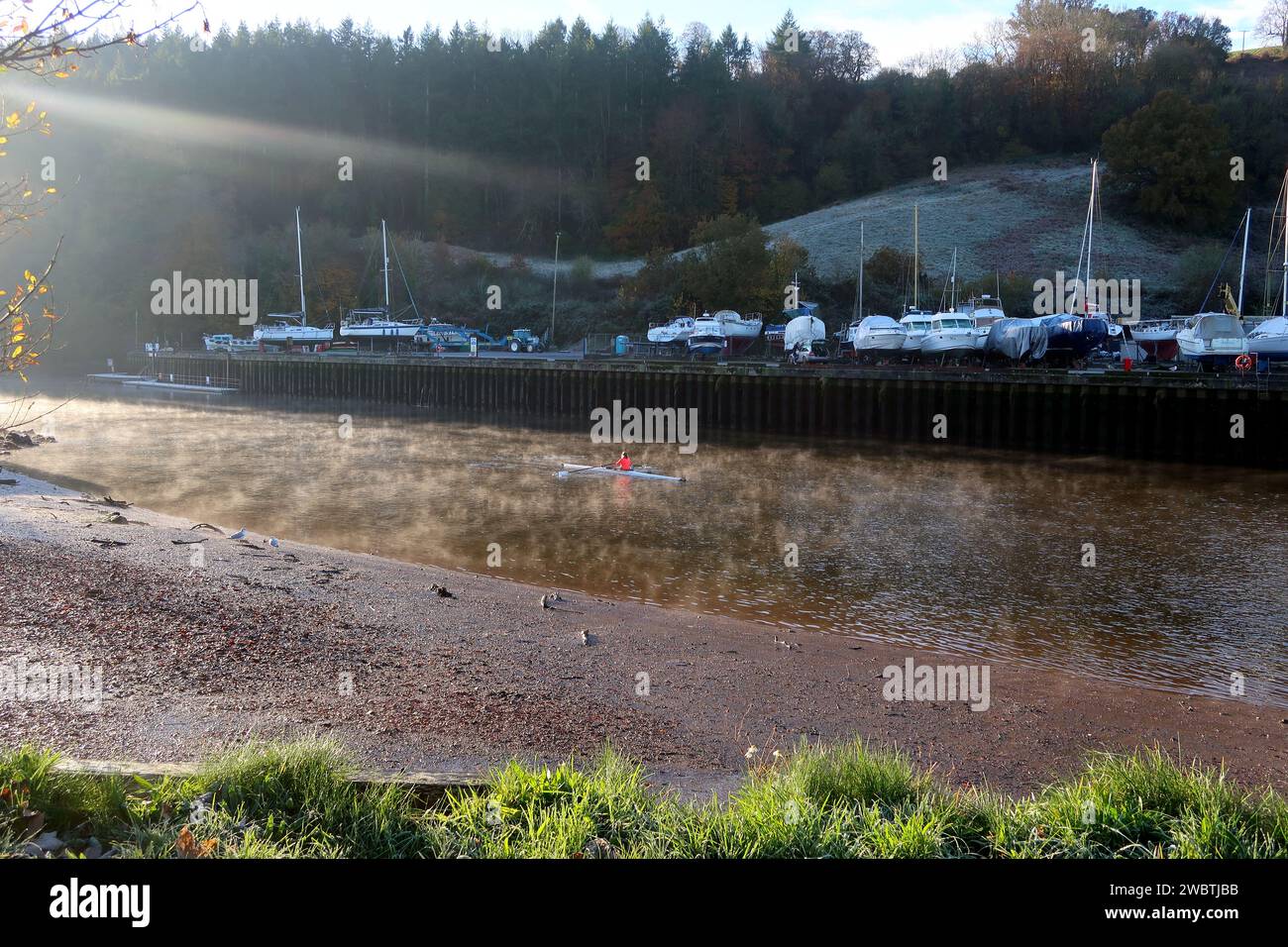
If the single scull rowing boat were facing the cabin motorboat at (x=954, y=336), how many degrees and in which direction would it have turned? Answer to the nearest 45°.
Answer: approximately 45° to its left

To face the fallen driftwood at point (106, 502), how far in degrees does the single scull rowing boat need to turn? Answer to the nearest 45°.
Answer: approximately 135° to its right

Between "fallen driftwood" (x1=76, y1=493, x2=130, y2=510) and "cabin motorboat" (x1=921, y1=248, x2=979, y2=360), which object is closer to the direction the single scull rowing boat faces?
the cabin motorboat

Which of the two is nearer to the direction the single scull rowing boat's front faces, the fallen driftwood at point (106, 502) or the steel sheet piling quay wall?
the steel sheet piling quay wall

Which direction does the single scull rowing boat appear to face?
to the viewer's right
